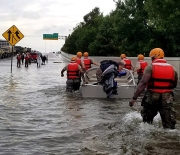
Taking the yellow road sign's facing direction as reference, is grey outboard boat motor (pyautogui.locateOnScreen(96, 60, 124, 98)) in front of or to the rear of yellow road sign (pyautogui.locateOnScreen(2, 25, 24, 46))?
in front

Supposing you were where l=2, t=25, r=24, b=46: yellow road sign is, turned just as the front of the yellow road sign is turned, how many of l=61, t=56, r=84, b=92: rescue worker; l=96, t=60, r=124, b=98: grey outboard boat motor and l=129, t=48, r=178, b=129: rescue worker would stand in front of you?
3

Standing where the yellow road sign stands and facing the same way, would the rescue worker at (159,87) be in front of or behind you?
in front

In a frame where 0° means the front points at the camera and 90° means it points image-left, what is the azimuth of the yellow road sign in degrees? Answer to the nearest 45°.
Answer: approximately 0°
